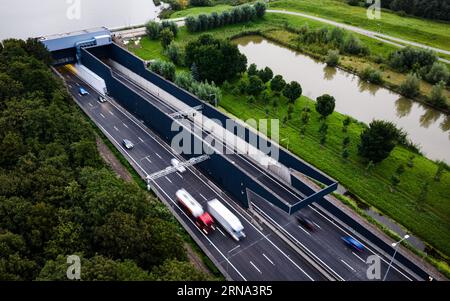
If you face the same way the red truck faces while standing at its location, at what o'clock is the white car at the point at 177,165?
The white car is roughly at 7 o'clock from the red truck.

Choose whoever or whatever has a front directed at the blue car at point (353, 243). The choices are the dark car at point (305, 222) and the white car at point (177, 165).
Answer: the white car

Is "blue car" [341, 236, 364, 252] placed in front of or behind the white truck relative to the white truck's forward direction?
in front

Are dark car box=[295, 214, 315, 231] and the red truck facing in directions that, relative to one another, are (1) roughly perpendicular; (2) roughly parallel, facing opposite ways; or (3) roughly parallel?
roughly parallel, facing opposite ways

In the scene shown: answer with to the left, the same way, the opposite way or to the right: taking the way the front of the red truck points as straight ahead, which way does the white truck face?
the same way

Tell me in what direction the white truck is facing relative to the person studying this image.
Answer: facing the viewer and to the right of the viewer

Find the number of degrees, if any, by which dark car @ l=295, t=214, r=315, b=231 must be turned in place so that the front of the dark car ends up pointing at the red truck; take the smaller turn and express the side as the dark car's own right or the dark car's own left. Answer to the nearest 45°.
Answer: approximately 45° to the dark car's own left

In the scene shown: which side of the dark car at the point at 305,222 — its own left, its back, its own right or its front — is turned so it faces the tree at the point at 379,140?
right

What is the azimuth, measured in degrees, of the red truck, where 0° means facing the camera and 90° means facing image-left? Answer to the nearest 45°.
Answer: approximately 315°

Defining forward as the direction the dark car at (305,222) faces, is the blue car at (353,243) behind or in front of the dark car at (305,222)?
behind

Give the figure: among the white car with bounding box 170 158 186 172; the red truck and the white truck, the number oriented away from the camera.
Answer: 0

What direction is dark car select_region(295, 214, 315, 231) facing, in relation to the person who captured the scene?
facing away from the viewer and to the left of the viewer

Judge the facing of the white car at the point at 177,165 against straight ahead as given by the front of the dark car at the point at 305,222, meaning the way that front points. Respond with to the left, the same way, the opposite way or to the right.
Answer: the opposite way

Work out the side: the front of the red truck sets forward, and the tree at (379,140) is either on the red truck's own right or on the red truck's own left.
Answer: on the red truck's own left

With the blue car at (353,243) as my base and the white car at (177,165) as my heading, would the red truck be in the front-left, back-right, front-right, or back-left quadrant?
front-left

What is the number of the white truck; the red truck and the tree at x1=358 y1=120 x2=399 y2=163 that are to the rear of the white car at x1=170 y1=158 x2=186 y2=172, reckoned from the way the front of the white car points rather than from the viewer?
0

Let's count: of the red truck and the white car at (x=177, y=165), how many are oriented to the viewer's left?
0

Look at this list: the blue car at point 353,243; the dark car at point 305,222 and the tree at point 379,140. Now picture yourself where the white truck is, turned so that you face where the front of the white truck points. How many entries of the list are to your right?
0

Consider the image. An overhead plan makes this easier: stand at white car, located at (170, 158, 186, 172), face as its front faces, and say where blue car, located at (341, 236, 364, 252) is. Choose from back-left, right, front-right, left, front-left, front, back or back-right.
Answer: front
